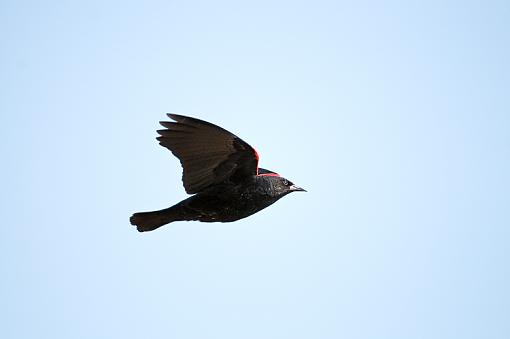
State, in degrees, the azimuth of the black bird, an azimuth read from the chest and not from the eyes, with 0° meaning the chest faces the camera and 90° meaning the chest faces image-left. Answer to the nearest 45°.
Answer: approximately 270°
